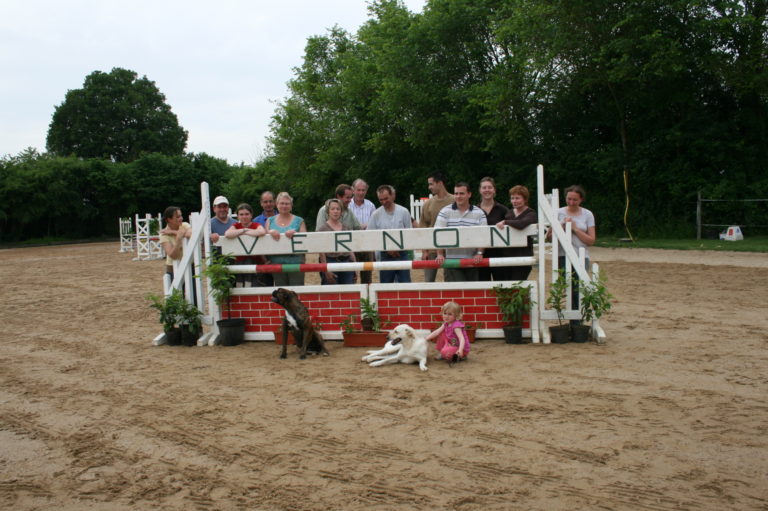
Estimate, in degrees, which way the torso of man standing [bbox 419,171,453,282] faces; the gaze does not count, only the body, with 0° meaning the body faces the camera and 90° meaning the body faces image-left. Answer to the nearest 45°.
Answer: approximately 45°

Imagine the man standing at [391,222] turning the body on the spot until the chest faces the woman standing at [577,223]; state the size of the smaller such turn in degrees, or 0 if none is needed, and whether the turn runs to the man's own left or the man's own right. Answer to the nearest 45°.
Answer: approximately 45° to the man's own left

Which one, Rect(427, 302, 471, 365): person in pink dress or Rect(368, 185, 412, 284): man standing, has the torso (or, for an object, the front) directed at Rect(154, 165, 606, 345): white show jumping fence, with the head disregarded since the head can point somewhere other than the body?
the man standing

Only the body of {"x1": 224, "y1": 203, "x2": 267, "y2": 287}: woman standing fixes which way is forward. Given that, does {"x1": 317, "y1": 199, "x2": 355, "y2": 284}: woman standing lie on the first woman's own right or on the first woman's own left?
on the first woman's own left

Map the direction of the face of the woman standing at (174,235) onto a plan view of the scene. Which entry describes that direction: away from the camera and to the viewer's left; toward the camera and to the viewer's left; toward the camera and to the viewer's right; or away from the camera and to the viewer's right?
toward the camera and to the viewer's right
